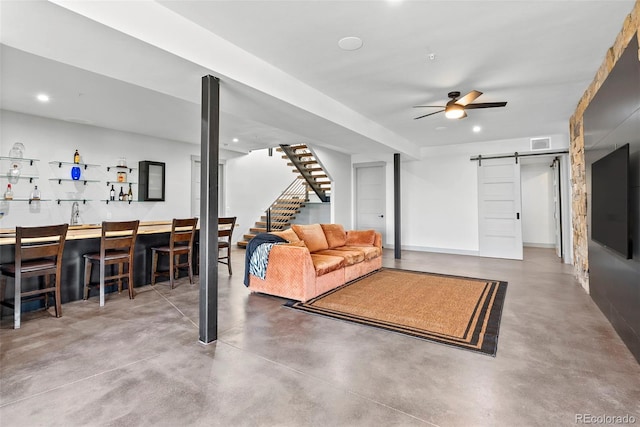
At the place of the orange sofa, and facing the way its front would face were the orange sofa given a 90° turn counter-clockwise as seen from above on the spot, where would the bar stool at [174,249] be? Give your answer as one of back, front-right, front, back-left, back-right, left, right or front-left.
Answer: back-left

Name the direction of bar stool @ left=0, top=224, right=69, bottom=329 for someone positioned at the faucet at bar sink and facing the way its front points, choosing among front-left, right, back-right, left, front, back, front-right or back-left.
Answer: front-right

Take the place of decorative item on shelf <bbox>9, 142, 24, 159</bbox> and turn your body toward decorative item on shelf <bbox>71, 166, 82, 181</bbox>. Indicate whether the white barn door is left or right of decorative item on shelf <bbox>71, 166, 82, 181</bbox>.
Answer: right

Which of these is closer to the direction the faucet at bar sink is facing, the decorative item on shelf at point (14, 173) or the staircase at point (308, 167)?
the staircase

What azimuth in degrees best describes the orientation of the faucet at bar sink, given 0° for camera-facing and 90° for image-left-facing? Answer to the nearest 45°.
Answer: approximately 315°

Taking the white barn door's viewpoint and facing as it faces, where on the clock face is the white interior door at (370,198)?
The white interior door is roughly at 3 o'clock from the white barn door.

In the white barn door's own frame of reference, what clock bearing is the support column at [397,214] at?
The support column is roughly at 2 o'clock from the white barn door.

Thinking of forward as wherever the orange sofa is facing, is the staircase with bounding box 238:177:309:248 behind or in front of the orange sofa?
behind

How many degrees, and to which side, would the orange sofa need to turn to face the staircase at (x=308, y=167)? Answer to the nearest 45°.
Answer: approximately 135° to its left
